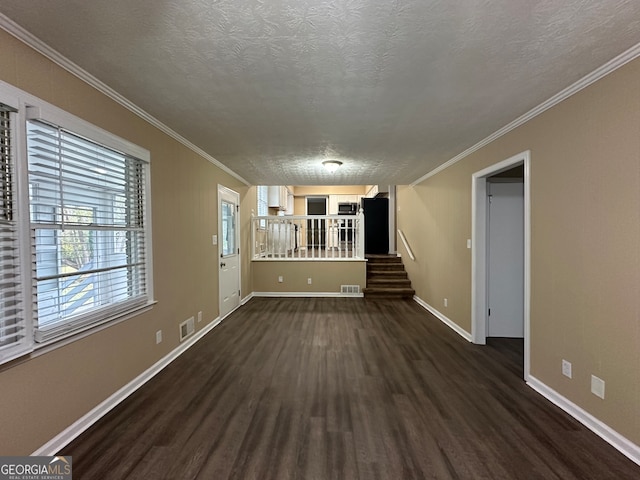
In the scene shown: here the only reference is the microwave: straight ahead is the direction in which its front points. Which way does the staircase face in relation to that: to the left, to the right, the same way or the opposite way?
the same way

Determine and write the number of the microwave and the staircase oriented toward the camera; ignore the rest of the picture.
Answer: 2

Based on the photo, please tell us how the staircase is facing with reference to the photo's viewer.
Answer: facing the viewer

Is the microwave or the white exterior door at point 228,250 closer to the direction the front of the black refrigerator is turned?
the white exterior door

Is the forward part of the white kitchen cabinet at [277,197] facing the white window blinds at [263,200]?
no

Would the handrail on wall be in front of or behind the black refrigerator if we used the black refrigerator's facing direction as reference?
in front

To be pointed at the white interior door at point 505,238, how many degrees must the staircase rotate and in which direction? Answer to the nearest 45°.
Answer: approximately 45° to its left

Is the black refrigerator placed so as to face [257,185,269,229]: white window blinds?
no

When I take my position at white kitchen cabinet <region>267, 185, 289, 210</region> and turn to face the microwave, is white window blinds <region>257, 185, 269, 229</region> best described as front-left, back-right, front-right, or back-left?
back-right

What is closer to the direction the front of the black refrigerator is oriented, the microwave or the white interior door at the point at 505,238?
the white interior door

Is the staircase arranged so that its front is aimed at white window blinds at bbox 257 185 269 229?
no

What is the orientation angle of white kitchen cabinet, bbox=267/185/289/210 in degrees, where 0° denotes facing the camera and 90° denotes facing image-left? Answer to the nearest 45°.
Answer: approximately 315°

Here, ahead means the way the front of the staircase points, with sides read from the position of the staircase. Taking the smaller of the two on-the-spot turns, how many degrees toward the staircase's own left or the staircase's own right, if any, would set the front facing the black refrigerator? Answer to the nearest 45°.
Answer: approximately 180°

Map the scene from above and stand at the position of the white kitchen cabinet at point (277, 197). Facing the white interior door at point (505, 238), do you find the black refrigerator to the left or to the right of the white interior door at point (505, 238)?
left

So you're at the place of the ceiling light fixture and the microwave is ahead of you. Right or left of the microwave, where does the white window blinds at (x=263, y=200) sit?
left

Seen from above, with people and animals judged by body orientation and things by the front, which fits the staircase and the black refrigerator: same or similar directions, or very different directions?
same or similar directions

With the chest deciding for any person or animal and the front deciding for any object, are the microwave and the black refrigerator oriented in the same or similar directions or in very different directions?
same or similar directions

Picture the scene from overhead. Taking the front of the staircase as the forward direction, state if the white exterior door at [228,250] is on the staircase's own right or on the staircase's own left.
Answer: on the staircase's own right

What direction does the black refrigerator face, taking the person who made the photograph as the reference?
facing the viewer

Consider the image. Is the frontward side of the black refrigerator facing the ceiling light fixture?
yes

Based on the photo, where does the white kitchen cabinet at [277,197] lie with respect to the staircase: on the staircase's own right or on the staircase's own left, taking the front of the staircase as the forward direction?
on the staircase's own right

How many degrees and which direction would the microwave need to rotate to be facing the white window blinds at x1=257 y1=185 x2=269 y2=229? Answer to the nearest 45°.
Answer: approximately 45° to its right
